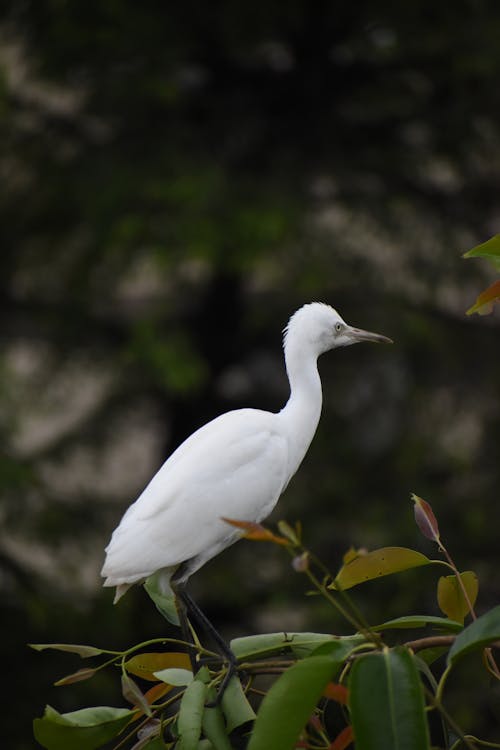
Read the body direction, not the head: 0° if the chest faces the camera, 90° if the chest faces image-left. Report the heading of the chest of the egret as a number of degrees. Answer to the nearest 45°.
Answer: approximately 270°
